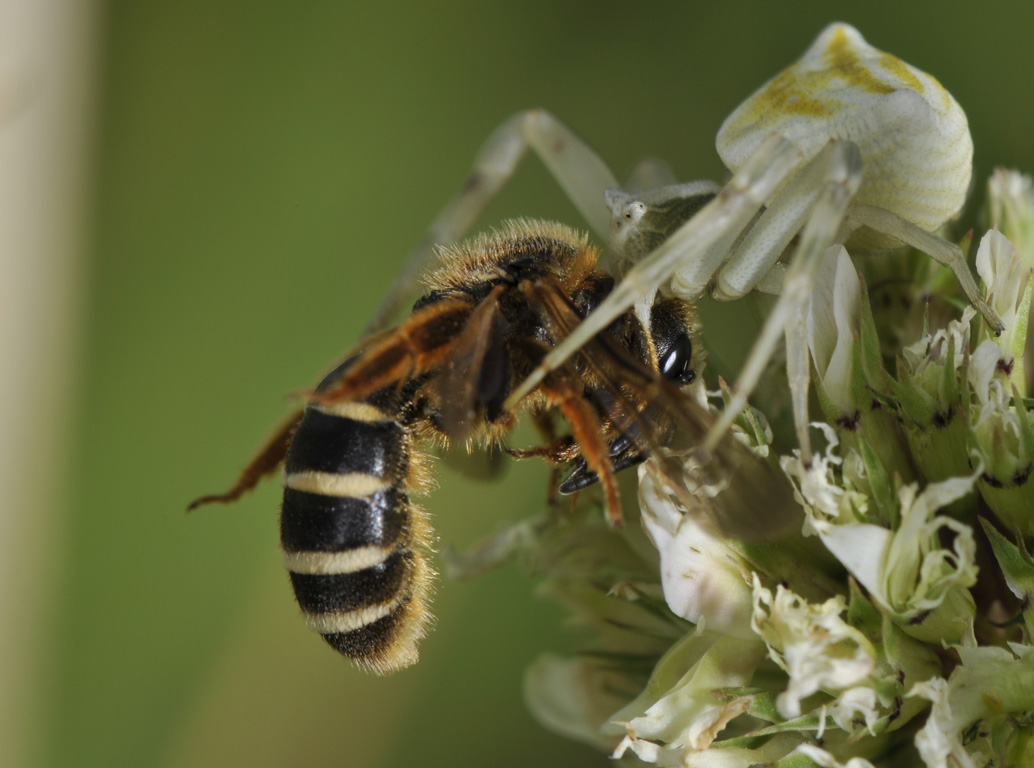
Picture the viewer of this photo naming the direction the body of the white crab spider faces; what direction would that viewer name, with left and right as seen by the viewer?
facing to the left of the viewer

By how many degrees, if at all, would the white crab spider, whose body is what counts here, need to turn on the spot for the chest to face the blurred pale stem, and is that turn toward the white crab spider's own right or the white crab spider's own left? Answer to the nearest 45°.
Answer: approximately 45° to the white crab spider's own right
